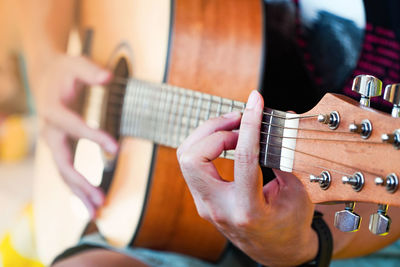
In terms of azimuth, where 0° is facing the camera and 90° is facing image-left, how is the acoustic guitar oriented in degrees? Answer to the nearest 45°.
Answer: approximately 45°
